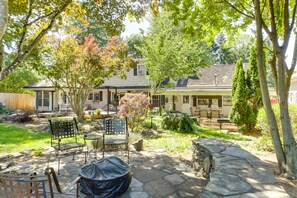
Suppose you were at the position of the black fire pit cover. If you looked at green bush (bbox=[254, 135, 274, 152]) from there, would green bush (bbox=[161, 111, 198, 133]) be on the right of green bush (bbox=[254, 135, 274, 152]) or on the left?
left

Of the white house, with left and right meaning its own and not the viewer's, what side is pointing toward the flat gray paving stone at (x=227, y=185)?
front

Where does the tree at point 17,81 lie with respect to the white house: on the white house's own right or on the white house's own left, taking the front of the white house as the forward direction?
on the white house's own right

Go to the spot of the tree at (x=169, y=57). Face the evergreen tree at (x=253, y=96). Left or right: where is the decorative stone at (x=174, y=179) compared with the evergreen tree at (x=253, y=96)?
right

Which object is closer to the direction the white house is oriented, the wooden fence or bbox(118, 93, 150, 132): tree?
the tree

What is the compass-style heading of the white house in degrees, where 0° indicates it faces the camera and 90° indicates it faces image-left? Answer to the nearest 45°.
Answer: approximately 0°

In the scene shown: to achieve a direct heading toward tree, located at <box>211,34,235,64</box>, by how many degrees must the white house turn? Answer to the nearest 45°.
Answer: approximately 135° to its left

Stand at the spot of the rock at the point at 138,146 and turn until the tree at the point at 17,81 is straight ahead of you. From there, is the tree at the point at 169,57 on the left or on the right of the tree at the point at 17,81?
right
